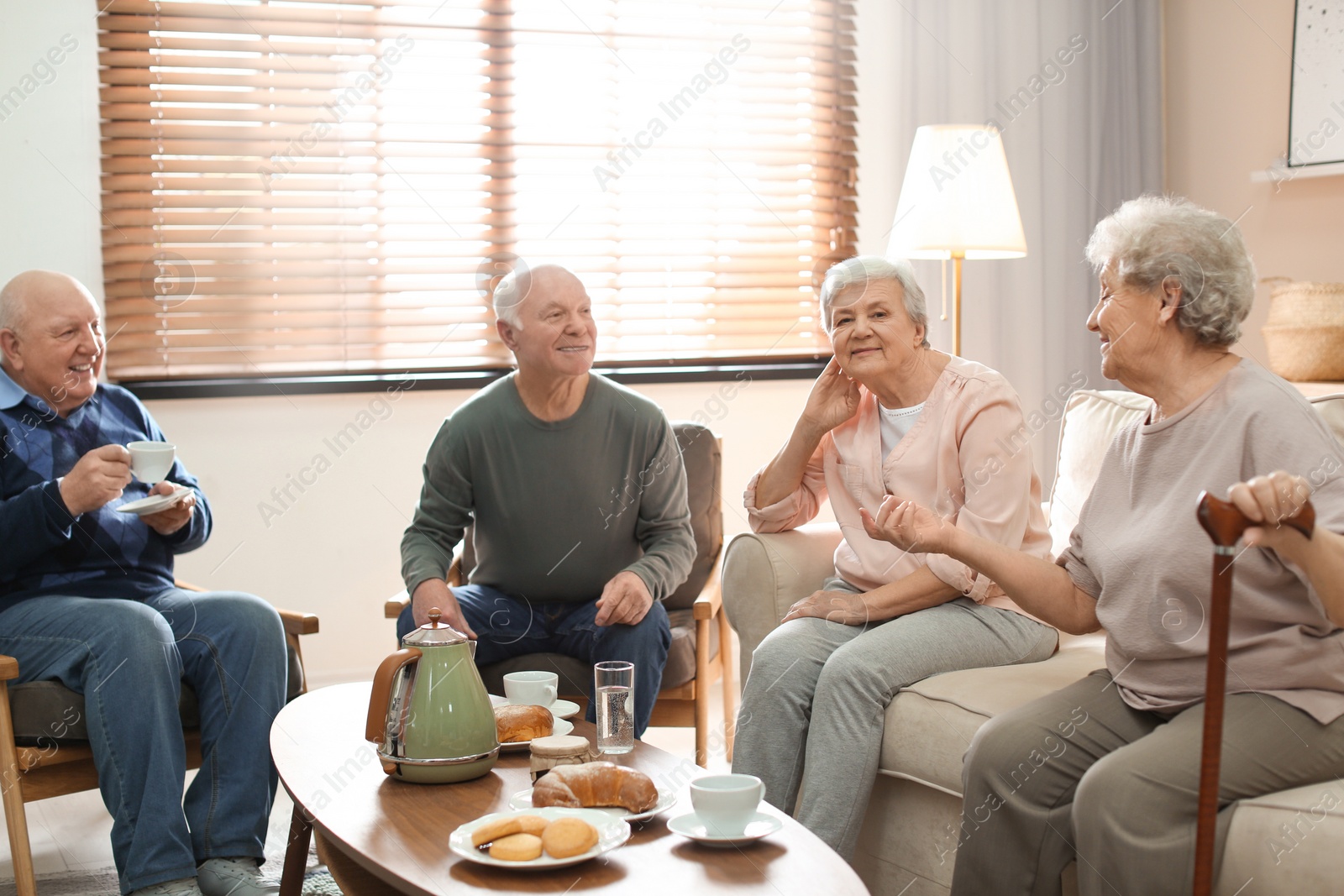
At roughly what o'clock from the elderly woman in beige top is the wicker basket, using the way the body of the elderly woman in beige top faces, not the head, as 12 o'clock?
The wicker basket is roughly at 5 o'clock from the elderly woman in beige top.

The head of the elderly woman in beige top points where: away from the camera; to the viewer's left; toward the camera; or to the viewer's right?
to the viewer's left

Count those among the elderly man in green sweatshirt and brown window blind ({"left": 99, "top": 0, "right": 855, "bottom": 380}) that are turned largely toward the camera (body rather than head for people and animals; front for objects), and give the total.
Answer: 2

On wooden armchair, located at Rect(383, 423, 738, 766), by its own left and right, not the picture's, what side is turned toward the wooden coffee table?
front

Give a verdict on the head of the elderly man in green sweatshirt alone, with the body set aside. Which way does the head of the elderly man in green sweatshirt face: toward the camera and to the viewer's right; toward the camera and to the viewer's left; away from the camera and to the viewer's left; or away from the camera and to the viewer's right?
toward the camera and to the viewer's right

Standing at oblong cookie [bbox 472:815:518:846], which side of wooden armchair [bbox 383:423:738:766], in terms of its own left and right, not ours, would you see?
front

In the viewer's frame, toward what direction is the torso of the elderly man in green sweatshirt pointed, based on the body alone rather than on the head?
toward the camera

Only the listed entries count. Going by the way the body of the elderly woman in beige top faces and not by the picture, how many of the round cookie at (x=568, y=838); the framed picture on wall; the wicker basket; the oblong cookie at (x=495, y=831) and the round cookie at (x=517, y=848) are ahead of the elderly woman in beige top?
3

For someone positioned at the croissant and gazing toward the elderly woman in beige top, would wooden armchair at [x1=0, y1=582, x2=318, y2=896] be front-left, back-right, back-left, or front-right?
back-left

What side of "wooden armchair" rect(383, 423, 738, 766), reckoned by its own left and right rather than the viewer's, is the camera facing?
front

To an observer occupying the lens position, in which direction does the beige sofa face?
facing the viewer and to the left of the viewer

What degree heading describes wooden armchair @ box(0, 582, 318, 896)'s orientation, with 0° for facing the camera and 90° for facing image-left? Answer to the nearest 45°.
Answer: approximately 315°

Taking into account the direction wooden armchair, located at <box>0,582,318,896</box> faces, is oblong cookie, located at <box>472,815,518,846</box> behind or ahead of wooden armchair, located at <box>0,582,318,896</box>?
ahead

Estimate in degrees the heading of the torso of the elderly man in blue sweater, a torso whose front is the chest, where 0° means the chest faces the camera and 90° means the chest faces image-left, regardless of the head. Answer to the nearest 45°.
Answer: approximately 315°
